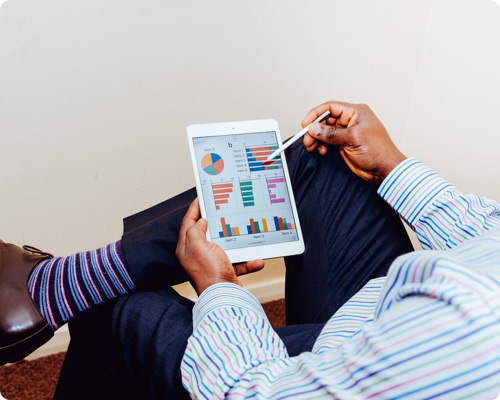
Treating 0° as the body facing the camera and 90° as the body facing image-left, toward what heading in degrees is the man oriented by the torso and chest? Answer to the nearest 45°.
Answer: approximately 135°
